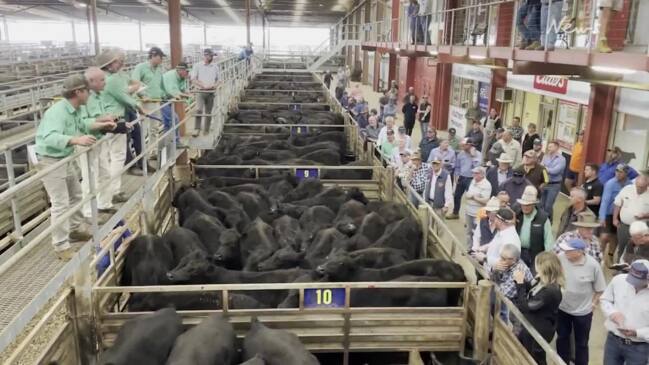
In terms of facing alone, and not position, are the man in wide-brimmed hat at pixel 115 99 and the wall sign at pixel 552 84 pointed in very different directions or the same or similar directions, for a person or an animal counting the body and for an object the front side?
very different directions

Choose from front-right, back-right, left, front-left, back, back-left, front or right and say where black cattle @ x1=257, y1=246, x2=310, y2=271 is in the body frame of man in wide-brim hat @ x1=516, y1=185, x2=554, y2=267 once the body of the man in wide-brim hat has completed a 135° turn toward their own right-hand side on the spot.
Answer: left

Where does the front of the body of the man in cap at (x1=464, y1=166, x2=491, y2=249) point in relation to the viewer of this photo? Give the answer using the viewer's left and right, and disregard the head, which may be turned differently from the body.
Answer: facing the viewer and to the left of the viewer

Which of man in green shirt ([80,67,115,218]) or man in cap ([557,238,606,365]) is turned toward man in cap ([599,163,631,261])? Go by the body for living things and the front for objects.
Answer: the man in green shirt

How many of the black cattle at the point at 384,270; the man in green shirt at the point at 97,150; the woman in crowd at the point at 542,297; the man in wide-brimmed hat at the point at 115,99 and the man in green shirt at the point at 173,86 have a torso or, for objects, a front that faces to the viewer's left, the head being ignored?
2

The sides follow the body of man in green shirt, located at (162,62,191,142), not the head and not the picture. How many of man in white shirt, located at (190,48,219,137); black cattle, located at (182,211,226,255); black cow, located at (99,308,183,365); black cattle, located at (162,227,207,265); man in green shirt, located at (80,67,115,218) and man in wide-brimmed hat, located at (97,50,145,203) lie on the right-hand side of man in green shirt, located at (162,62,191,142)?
5

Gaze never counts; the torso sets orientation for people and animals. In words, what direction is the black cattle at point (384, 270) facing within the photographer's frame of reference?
facing to the left of the viewer

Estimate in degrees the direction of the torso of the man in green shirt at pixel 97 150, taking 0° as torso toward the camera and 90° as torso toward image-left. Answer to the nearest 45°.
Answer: approximately 270°

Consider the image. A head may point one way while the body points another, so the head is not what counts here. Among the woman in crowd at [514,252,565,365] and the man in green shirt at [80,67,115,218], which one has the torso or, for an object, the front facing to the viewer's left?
the woman in crowd

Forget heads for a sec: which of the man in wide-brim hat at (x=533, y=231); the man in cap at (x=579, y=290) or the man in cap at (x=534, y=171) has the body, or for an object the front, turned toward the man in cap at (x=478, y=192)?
the man in cap at (x=534, y=171)

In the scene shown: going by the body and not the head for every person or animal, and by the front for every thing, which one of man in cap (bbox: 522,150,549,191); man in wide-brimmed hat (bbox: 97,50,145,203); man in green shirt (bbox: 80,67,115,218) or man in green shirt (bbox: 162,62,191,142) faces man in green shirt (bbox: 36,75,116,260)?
man in cap (bbox: 522,150,549,191)

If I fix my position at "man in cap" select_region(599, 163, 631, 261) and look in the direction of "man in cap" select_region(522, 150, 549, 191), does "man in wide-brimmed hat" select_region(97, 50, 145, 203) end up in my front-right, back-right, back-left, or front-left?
front-left

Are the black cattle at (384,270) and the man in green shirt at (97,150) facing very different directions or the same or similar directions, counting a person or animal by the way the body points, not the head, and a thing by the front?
very different directions

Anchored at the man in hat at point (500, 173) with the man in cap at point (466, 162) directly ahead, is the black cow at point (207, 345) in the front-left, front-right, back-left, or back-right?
back-left

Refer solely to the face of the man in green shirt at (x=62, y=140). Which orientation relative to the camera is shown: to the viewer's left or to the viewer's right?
to the viewer's right

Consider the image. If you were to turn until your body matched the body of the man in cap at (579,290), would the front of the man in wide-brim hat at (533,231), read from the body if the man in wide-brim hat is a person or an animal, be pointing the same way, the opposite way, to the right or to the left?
the same way

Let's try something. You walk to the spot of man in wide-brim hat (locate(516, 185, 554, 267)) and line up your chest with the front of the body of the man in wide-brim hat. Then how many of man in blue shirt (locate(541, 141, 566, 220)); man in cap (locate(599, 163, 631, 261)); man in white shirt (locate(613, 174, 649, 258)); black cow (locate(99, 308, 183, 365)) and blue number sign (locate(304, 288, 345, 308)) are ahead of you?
2

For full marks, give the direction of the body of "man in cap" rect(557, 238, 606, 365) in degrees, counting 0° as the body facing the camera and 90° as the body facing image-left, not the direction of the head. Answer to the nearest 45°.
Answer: approximately 45°

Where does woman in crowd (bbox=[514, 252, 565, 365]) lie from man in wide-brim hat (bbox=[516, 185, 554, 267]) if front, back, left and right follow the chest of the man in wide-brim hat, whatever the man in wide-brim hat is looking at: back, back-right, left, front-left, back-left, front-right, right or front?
front-left

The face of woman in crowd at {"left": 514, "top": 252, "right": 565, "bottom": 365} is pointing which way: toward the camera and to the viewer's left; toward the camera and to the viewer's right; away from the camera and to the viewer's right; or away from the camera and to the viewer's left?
away from the camera and to the viewer's left
